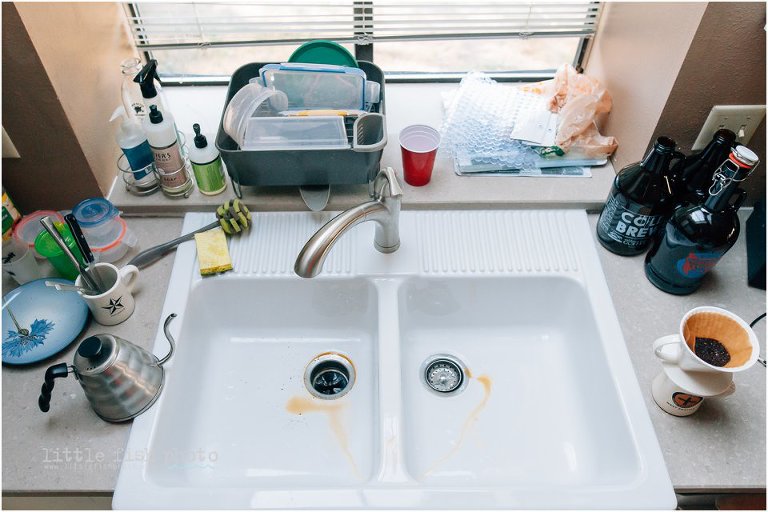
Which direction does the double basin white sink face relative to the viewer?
toward the camera

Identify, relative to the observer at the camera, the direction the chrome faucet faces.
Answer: facing the viewer and to the left of the viewer

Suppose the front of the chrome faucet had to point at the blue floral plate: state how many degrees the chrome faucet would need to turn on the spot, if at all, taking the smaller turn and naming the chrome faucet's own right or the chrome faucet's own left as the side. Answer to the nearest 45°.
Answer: approximately 45° to the chrome faucet's own right

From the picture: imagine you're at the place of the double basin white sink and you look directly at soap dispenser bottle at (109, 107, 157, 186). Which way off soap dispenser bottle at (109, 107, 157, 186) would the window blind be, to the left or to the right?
right

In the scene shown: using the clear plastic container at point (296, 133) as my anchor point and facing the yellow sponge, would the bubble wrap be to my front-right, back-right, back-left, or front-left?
back-left

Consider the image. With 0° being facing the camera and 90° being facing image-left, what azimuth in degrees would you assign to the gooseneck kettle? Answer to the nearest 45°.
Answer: approximately 270°

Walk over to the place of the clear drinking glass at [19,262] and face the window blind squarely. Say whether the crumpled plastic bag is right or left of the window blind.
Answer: right

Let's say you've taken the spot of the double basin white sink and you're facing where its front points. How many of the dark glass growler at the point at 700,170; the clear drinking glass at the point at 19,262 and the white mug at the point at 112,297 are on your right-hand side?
2

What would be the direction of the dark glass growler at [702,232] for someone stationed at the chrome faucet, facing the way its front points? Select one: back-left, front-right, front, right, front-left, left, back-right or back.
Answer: back-left

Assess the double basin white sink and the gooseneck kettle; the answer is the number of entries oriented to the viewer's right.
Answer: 1

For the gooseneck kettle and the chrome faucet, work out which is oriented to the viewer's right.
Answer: the gooseneck kettle

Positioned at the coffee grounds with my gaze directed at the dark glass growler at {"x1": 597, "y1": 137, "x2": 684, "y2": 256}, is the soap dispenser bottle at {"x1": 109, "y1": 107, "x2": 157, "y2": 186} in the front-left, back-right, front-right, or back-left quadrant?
front-left
